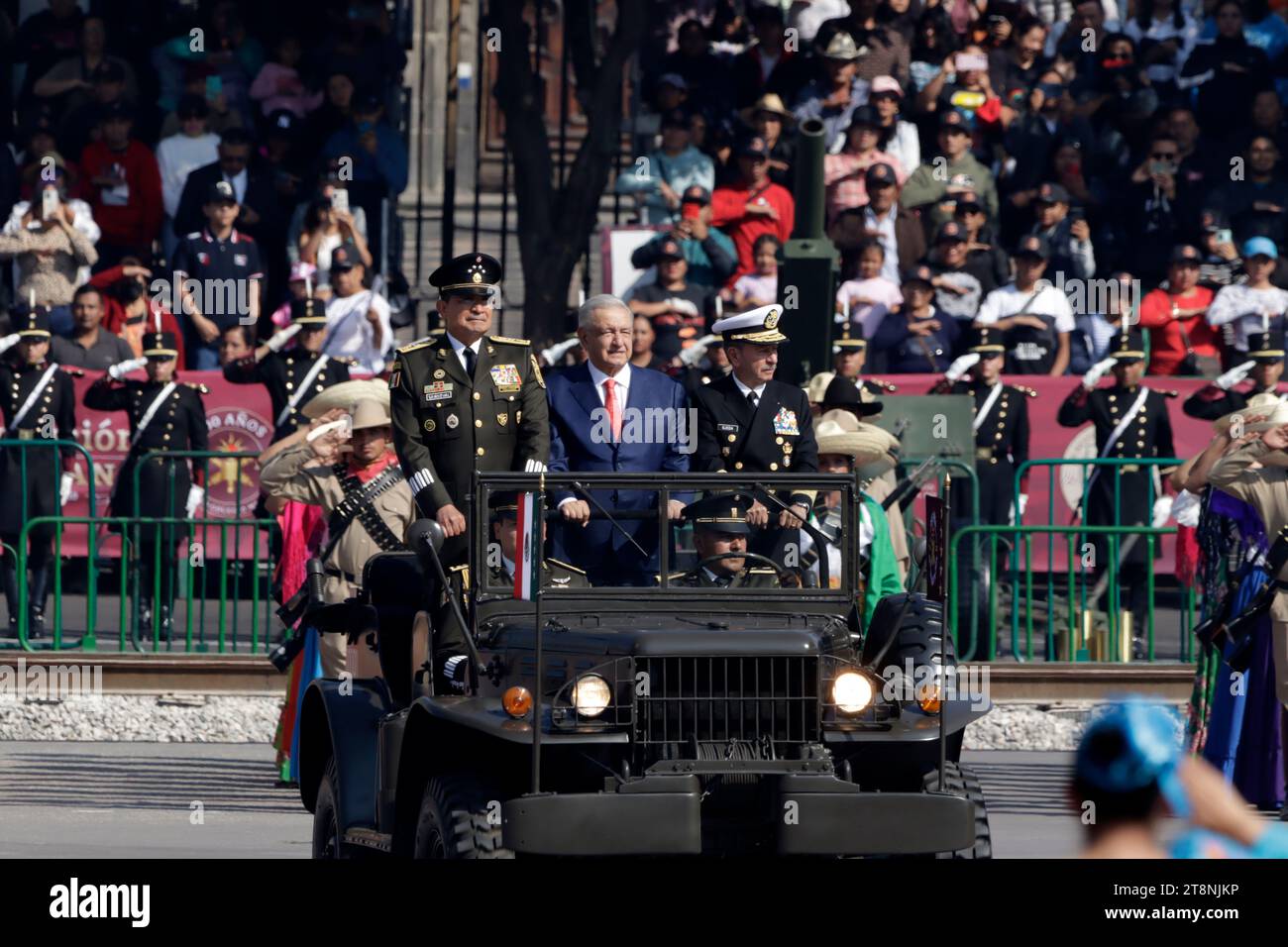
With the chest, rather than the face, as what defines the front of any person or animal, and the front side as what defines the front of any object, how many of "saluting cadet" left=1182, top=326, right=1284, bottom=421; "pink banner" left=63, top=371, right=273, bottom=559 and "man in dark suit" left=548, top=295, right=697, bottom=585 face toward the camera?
3

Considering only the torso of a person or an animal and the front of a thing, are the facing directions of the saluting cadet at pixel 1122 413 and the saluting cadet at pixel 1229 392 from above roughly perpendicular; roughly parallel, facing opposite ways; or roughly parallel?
roughly parallel

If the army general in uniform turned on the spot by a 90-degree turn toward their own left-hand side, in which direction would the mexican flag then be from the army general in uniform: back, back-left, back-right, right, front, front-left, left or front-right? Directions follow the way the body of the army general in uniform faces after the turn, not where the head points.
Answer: right

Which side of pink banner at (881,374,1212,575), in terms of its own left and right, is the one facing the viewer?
front

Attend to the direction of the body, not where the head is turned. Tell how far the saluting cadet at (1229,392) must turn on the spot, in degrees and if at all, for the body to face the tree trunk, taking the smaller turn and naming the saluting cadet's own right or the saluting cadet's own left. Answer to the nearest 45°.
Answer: approximately 90° to the saluting cadet's own right

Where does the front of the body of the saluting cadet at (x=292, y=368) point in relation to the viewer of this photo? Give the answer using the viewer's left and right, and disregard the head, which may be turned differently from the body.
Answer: facing the viewer

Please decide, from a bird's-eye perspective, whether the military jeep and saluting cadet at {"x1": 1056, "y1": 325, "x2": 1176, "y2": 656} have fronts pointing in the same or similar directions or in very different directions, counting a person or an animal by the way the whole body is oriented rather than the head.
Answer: same or similar directions

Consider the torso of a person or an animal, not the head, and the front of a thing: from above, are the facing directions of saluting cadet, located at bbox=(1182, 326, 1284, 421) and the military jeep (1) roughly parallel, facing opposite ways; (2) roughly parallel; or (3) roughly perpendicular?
roughly parallel

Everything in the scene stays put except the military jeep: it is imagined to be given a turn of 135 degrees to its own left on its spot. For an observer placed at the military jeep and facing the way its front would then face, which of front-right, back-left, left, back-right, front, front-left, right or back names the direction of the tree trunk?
front-left

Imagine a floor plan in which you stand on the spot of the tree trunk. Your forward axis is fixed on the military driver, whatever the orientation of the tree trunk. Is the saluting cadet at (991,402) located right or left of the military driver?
left

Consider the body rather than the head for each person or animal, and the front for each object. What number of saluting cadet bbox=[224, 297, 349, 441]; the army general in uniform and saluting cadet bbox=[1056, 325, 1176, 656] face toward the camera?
3

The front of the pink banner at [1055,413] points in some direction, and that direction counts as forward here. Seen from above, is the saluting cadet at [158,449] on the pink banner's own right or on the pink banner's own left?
on the pink banner's own right

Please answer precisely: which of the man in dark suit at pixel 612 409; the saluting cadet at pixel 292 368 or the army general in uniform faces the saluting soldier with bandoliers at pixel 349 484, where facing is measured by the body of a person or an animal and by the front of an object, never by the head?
the saluting cadet at pixel 292 368
